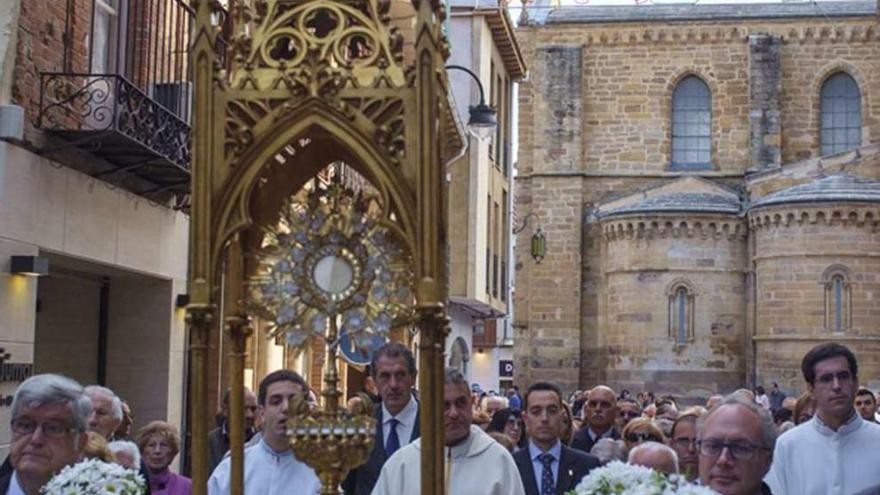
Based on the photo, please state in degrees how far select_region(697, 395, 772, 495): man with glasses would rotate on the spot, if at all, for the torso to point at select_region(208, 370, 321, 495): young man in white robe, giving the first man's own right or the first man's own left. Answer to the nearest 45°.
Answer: approximately 90° to the first man's own right

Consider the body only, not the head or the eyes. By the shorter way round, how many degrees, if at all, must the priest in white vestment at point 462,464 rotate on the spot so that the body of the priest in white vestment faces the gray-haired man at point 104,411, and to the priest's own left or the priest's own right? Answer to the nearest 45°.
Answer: approximately 135° to the priest's own right

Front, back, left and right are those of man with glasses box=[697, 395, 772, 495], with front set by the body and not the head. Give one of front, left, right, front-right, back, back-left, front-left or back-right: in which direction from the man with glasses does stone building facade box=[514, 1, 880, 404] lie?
back-right

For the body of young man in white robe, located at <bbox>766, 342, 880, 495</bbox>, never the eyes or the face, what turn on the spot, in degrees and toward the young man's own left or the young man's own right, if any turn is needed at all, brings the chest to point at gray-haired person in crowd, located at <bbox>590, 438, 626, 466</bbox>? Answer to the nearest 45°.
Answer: approximately 135° to the young man's own right

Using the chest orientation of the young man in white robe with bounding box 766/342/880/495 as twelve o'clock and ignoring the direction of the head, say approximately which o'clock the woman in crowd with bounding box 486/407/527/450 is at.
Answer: The woman in crowd is roughly at 5 o'clock from the young man in white robe.

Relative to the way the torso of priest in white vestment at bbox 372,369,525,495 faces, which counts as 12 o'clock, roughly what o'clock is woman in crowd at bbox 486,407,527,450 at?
The woman in crowd is roughly at 6 o'clock from the priest in white vestment.

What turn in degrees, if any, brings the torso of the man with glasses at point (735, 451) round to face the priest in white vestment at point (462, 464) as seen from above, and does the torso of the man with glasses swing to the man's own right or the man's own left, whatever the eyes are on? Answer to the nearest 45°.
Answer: approximately 90° to the man's own right

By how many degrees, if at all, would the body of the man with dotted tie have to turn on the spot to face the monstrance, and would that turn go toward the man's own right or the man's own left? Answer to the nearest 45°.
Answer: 0° — they already face it

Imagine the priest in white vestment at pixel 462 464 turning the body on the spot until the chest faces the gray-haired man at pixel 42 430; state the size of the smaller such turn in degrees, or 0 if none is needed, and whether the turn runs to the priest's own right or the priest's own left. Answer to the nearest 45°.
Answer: approximately 45° to the priest's own right
